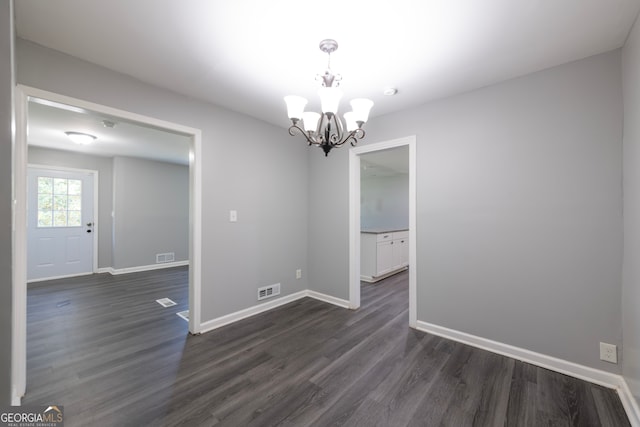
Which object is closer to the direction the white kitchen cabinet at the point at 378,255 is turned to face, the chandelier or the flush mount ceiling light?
the chandelier

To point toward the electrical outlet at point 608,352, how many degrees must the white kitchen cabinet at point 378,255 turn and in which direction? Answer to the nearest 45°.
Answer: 0° — it already faces it

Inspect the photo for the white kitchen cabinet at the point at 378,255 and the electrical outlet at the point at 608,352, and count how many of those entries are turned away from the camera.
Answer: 0

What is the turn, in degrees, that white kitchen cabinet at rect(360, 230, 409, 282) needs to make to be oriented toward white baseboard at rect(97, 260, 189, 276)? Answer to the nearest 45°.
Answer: approximately 135° to its right

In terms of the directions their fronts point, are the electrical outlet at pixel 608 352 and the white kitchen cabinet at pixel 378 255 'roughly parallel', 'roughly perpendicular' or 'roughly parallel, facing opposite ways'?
roughly perpendicular

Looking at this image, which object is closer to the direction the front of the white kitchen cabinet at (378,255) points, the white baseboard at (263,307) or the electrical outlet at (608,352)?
the electrical outlet

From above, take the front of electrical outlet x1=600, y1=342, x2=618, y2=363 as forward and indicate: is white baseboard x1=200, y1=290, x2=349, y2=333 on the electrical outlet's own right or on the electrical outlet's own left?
on the electrical outlet's own right

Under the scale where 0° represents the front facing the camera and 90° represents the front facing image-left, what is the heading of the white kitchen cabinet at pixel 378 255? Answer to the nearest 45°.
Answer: approximately 315°

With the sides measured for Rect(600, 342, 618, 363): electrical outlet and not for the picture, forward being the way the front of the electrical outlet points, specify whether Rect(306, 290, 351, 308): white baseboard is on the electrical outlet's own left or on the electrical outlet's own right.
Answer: on the electrical outlet's own right

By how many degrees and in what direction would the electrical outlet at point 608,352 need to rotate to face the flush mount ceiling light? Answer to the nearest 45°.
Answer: approximately 45° to its right

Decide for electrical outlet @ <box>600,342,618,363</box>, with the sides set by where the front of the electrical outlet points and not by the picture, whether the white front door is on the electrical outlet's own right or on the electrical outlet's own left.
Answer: on the electrical outlet's own right

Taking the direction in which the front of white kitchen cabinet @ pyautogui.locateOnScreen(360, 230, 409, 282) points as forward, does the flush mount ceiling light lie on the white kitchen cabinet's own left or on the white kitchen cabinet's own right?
on the white kitchen cabinet's own right

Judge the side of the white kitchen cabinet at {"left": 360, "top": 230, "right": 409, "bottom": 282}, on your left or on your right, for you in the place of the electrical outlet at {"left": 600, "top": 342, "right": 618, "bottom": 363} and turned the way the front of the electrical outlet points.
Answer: on your right
